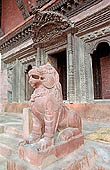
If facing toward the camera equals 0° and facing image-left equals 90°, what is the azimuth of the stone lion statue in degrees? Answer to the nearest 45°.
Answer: approximately 45°

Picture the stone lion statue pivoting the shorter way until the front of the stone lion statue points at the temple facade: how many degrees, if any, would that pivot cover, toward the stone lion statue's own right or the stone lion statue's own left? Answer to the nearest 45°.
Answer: approximately 135° to the stone lion statue's own right

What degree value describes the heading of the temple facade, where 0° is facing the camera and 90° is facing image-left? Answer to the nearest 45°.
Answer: approximately 45°
